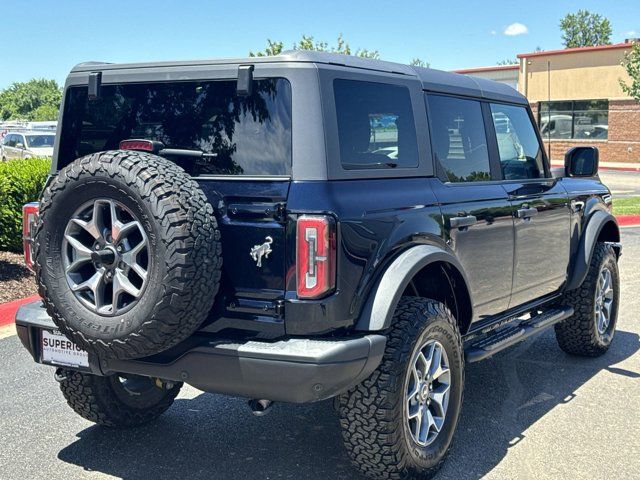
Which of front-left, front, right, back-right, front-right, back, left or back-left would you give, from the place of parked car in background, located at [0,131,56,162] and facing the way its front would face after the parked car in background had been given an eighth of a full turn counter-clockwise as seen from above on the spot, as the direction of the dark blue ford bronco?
right

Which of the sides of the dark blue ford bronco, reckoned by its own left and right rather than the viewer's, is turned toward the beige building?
front

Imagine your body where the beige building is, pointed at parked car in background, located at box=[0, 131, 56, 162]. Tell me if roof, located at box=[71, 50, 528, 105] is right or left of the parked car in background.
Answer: left

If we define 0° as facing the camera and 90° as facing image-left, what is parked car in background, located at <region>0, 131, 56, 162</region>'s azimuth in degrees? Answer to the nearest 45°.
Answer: approximately 315°

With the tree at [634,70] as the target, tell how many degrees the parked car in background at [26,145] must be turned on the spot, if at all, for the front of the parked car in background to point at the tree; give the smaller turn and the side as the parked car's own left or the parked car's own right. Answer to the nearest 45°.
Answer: approximately 45° to the parked car's own left

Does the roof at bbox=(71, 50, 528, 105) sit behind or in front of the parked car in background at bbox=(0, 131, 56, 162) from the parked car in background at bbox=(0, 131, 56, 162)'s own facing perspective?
in front

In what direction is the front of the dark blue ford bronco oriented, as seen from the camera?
facing away from the viewer and to the right of the viewer

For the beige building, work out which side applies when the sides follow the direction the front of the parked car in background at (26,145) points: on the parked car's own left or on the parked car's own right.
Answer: on the parked car's own left

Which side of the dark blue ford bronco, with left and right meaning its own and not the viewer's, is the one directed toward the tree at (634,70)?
front
